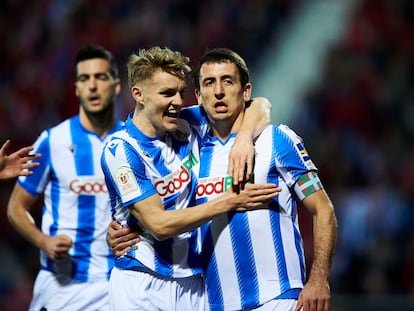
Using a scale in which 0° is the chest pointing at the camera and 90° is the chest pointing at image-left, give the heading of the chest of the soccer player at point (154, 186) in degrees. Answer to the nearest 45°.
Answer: approximately 315°

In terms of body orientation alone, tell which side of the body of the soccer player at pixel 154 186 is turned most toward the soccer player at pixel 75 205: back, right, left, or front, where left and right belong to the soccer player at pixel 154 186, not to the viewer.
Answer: back
